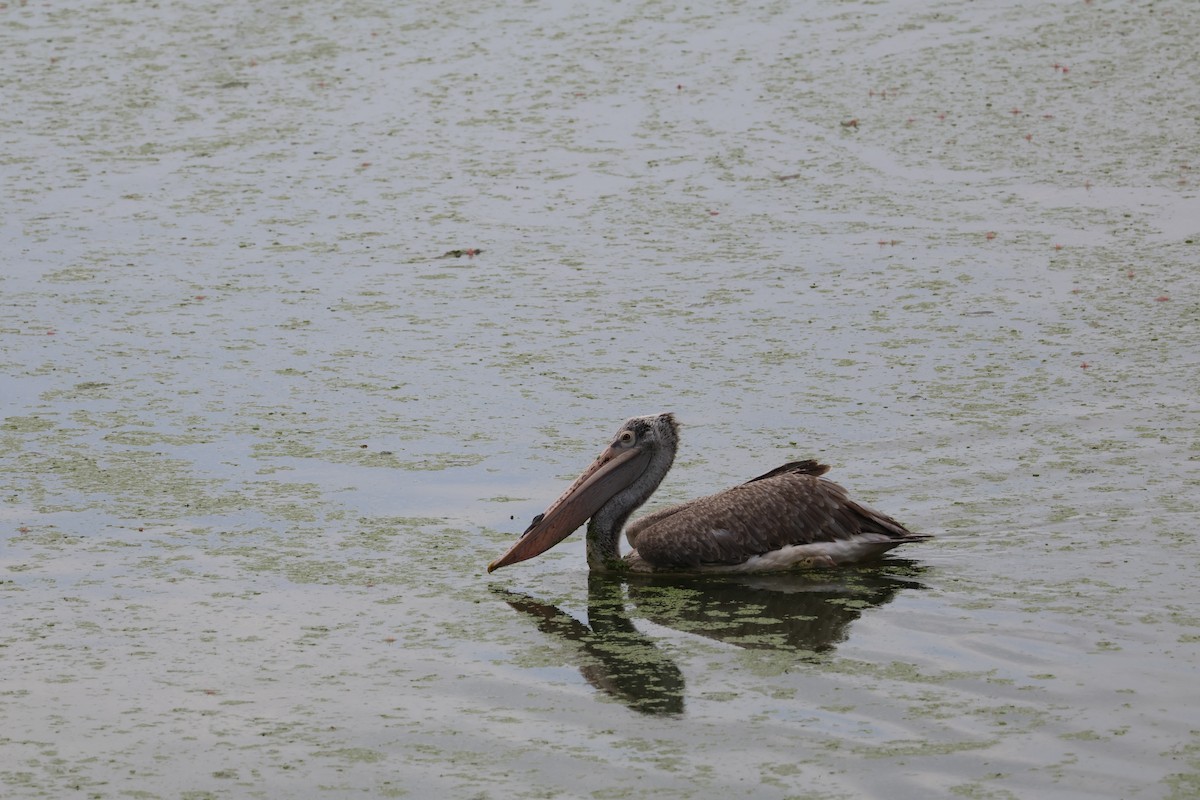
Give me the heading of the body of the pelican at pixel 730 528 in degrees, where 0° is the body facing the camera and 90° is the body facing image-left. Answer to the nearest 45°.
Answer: approximately 90°
